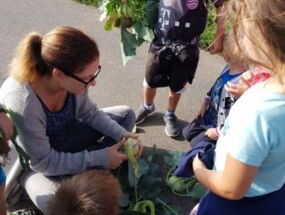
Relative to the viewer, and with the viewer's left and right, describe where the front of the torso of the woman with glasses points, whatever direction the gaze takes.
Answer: facing the viewer and to the right of the viewer

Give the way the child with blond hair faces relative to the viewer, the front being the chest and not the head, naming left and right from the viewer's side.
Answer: facing to the left of the viewer

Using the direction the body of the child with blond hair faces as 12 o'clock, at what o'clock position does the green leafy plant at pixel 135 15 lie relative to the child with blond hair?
The green leafy plant is roughly at 2 o'clock from the child with blond hair.

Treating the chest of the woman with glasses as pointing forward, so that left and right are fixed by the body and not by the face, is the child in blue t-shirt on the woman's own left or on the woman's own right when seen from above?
on the woman's own left

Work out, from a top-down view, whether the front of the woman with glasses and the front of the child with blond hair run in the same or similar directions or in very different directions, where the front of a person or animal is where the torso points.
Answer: very different directions

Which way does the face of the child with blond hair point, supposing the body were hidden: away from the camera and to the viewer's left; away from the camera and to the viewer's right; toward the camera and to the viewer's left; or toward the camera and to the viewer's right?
away from the camera and to the viewer's left

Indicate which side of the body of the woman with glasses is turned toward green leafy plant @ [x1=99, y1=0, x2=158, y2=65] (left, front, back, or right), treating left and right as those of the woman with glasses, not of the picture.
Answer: left

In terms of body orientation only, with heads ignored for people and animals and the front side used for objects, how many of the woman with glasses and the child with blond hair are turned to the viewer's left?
1

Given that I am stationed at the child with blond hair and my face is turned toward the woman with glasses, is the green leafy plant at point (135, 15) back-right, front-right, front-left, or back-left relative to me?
front-right

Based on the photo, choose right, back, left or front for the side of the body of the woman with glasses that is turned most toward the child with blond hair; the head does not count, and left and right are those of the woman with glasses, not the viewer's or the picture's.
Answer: front
